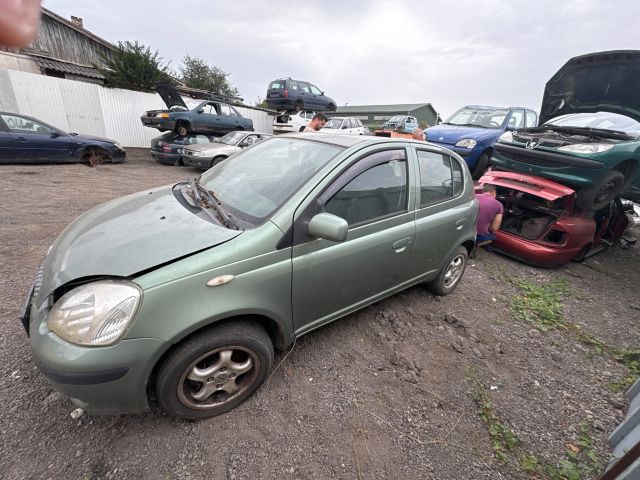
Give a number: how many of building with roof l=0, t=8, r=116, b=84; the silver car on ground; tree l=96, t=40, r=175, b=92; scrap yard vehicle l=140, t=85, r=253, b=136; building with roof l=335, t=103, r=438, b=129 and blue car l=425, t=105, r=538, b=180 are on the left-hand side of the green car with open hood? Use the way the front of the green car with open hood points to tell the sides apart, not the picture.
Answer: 0

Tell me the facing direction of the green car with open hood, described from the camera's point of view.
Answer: facing the viewer and to the left of the viewer

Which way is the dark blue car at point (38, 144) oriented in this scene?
to the viewer's right

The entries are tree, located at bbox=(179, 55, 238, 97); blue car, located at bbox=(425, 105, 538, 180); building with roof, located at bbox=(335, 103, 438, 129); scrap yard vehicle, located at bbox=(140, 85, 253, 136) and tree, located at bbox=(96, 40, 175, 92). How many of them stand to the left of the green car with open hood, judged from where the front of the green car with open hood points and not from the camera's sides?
0

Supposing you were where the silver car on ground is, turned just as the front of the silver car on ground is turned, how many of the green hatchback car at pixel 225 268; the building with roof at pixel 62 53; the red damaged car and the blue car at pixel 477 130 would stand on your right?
1

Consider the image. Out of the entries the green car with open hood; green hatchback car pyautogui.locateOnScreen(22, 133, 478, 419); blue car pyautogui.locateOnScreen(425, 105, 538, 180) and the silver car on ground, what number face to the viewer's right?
0

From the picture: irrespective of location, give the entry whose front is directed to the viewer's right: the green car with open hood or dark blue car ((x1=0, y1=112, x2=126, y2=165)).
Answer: the dark blue car

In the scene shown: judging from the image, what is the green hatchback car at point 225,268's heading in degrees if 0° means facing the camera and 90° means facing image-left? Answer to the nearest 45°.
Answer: approximately 45°

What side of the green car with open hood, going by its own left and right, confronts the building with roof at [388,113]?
right

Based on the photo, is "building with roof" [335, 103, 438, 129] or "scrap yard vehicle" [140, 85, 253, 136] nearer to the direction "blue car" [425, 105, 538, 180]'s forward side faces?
the scrap yard vehicle

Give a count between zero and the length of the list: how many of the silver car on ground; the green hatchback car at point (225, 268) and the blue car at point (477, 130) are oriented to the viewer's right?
0

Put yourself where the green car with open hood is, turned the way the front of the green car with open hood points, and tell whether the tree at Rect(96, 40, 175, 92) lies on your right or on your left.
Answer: on your right

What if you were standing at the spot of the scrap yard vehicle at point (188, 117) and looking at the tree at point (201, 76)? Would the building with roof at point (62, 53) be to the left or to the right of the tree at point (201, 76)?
left
